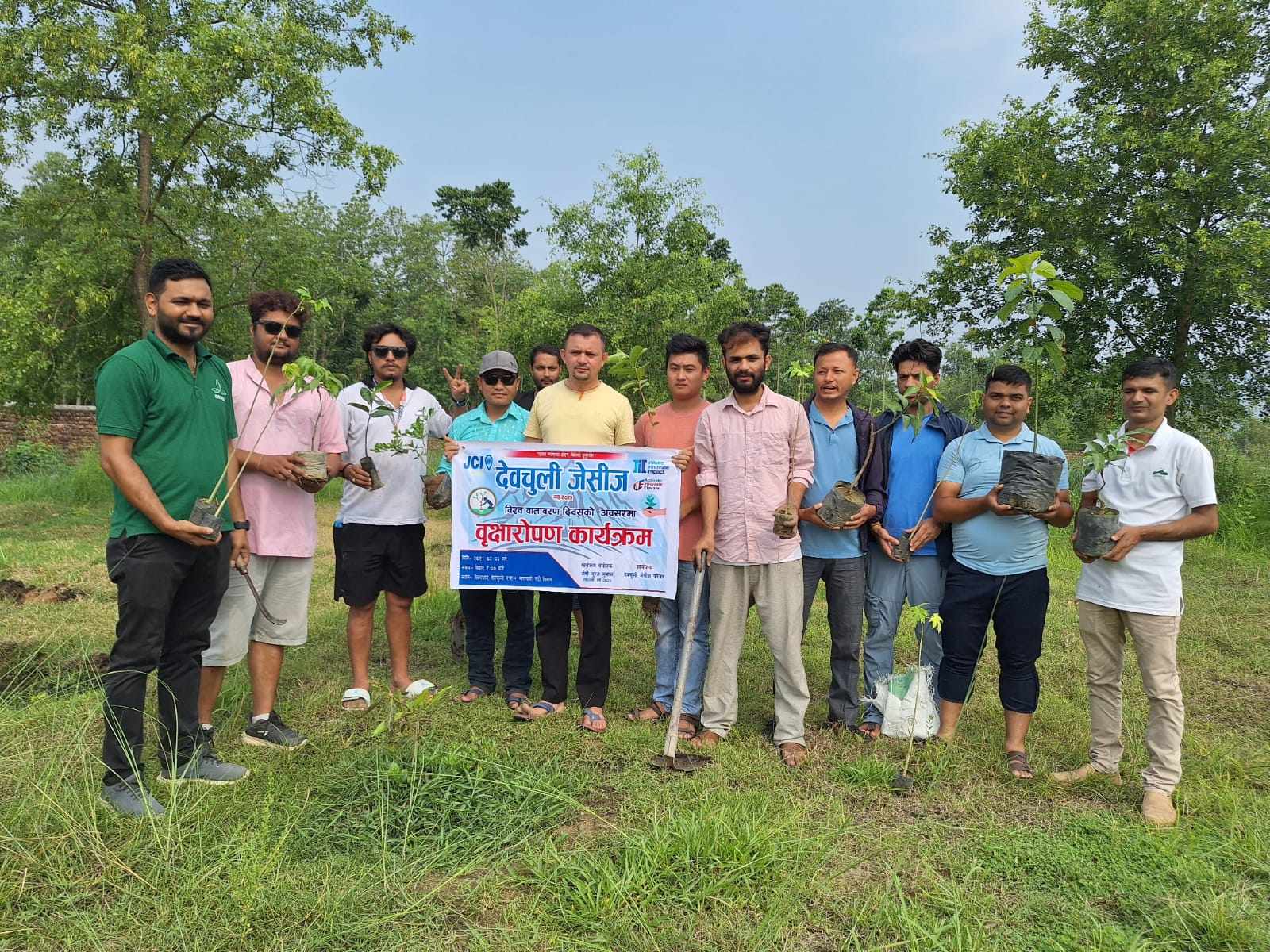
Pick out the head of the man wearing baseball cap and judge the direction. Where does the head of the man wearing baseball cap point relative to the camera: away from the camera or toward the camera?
toward the camera

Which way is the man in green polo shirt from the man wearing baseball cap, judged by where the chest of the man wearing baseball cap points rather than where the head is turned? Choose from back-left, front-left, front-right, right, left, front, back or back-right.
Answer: front-right

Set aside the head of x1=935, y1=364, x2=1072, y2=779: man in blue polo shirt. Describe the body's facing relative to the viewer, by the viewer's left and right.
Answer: facing the viewer

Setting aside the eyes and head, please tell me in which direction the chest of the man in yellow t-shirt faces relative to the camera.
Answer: toward the camera

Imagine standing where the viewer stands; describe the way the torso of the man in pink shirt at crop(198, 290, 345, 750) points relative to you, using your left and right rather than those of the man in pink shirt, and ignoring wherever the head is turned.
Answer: facing the viewer and to the right of the viewer

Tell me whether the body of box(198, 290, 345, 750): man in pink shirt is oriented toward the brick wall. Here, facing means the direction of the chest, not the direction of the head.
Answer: no

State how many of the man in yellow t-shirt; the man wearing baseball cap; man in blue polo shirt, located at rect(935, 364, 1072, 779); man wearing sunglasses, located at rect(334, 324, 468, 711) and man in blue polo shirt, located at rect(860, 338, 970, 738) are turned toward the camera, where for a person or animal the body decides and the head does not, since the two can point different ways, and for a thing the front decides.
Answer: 5

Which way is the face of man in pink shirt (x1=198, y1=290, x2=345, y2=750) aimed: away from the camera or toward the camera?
toward the camera

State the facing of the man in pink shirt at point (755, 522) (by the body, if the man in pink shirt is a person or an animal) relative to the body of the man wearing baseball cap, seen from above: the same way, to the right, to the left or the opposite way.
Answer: the same way

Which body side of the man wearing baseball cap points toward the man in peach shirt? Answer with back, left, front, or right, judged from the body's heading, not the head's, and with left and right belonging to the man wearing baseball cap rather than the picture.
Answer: left

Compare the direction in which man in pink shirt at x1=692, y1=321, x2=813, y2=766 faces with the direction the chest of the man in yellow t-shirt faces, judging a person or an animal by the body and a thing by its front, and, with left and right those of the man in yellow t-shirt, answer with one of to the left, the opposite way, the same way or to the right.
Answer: the same way

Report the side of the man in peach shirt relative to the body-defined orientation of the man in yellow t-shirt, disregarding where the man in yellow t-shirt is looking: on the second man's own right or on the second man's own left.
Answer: on the second man's own left

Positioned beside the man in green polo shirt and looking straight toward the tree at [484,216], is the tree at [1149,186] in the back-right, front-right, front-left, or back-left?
front-right

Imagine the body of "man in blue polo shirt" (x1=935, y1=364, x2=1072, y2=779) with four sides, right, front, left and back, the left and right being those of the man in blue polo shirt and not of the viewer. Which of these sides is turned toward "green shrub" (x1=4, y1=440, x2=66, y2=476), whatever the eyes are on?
right

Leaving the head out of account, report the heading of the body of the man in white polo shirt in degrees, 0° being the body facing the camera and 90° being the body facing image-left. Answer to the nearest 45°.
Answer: approximately 45°

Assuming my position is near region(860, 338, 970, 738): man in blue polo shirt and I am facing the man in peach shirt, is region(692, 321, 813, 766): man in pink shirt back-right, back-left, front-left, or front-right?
front-left

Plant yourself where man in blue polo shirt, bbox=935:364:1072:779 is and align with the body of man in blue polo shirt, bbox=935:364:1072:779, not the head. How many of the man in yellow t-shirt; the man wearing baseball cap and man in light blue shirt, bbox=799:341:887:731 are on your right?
3

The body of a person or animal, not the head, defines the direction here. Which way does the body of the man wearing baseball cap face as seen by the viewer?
toward the camera

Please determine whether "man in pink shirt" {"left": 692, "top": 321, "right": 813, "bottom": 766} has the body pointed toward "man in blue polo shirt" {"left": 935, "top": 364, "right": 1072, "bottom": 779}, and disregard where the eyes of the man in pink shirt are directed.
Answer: no
